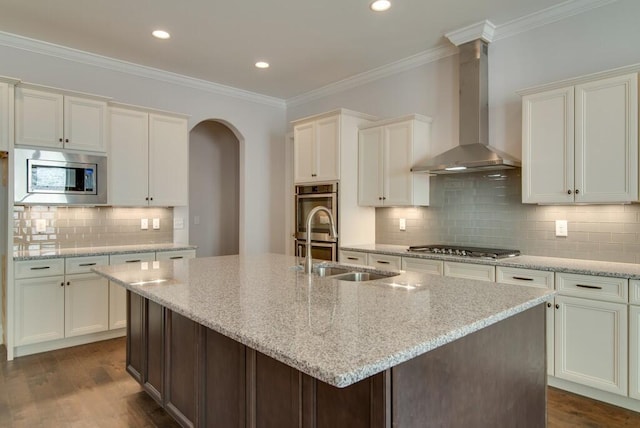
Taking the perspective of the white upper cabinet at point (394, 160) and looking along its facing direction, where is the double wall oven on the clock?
The double wall oven is roughly at 2 o'clock from the white upper cabinet.

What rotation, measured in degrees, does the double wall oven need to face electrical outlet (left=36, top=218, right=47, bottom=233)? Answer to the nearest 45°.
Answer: approximately 45° to its right

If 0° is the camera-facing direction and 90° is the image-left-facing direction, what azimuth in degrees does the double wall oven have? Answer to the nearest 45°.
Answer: approximately 45°

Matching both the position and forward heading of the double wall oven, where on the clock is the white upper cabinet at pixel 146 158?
The white upper cabinet is roughly at 1 o'clock from the double wall oven.

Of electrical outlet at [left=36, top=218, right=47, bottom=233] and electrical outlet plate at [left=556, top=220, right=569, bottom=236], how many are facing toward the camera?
2

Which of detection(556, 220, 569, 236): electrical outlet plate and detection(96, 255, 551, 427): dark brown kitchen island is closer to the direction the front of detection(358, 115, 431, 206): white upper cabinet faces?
the dark brown kitchen island

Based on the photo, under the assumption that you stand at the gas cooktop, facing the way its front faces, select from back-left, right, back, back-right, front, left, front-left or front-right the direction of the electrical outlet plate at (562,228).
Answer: back-left

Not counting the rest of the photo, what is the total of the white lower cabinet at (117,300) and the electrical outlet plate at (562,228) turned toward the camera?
2
